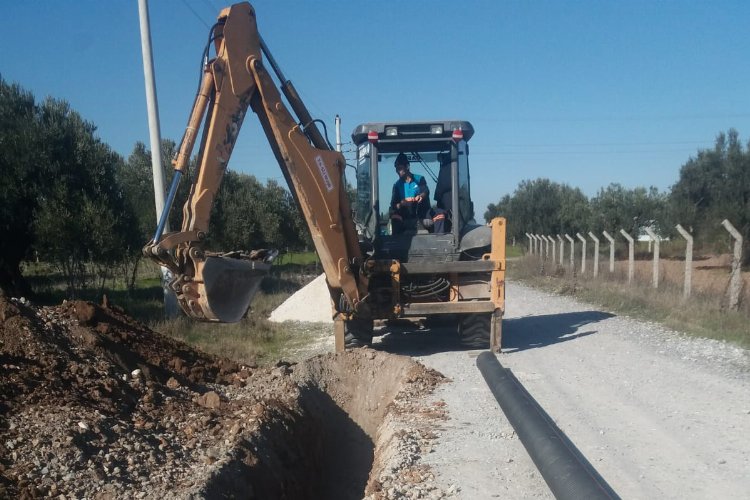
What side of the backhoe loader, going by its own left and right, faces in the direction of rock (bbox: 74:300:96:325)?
left

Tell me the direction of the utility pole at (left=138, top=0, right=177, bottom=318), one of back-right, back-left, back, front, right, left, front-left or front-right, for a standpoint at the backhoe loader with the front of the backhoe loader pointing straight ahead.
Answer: front-left

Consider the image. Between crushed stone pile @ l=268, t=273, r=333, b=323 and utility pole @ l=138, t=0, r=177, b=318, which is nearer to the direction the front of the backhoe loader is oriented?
the crushed stone pile

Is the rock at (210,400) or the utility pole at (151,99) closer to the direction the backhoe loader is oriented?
the utility pole

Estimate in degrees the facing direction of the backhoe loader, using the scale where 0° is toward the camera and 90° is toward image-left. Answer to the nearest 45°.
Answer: approximately 180°

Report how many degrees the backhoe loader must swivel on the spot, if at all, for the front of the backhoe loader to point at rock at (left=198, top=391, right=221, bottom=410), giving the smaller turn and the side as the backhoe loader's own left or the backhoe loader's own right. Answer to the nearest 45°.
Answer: approximately 135° to the backhoe loader's own left

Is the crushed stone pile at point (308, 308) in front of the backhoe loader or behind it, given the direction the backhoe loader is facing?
in front
